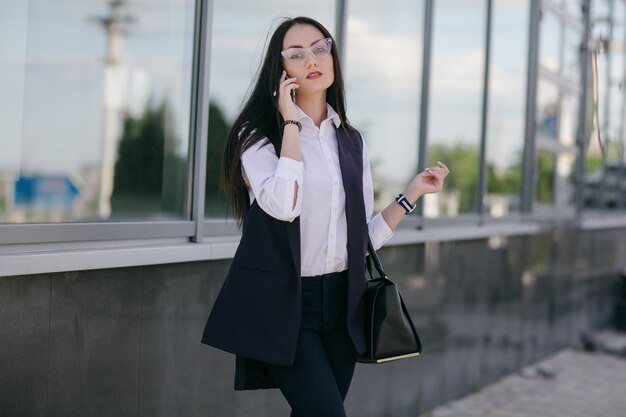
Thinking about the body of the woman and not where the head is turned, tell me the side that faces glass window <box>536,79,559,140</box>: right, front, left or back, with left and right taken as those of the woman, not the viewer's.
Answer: left

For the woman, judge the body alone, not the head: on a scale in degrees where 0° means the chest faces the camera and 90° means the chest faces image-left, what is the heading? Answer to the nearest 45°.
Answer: approximately 315°

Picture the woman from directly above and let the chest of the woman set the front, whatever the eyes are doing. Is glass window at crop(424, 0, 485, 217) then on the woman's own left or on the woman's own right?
on the woman's own left

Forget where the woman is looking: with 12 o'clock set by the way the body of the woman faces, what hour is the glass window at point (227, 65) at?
The glass window is roughly at 7 o'clock from the woman.

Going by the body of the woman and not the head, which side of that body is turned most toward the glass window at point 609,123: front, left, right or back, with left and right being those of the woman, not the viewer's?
left
